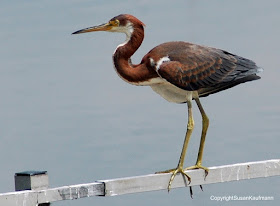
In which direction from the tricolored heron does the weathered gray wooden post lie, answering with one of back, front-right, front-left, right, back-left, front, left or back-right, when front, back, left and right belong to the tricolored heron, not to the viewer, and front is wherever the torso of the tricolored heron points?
front-left

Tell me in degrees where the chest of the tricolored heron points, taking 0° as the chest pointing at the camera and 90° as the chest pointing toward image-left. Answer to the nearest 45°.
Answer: approximately 90°
